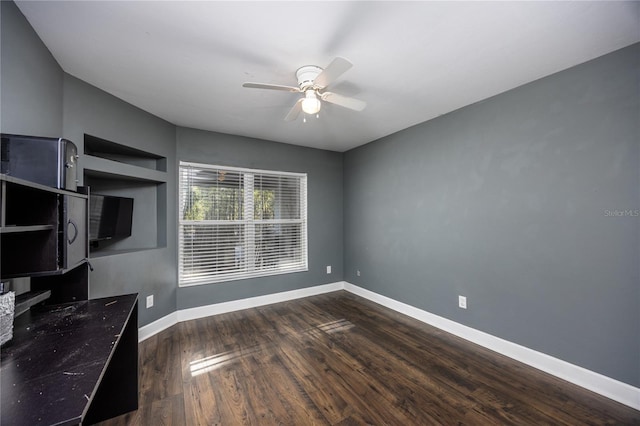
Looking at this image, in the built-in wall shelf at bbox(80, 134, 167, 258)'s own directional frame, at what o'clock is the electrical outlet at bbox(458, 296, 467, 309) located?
The electrical outlet is roughly at 12 o'clock from the built-in wall shelf.

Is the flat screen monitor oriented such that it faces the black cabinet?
no

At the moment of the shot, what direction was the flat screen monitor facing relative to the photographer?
facing the viewer and to the right of the viewer

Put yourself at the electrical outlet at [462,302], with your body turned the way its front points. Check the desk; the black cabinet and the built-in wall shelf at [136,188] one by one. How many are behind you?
0

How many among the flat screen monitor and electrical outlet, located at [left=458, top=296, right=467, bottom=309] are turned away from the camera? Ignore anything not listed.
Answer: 0

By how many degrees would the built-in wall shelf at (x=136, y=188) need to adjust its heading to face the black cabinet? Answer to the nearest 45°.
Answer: approximately 45° to its right

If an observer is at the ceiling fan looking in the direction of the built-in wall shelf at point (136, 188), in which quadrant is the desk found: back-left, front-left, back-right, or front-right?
front-left

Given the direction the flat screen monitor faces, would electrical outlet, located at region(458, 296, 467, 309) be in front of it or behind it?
in front

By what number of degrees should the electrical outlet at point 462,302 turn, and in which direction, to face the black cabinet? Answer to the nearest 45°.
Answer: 0° — it already faces it

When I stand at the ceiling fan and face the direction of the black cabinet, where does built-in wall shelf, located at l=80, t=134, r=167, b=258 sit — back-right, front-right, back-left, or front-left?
front-right

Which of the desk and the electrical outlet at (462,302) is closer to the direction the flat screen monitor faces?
the electrical outlet

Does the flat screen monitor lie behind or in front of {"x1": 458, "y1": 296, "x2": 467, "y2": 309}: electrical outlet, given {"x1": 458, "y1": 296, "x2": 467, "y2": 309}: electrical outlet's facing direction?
in front

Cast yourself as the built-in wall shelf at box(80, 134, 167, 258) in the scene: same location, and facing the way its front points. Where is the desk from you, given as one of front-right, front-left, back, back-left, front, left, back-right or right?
front-right

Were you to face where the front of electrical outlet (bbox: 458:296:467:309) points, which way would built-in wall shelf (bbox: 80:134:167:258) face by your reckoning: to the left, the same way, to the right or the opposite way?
the opposite way

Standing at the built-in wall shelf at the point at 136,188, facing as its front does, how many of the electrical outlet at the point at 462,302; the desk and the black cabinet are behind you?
0

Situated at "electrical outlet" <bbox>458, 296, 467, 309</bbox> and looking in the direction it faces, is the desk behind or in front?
in front

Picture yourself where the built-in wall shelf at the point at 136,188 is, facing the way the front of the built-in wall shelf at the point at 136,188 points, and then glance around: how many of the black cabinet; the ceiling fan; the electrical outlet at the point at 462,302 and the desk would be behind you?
0

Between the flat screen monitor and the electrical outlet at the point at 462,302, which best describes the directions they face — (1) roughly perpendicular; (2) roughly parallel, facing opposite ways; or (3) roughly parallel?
roughly parallel, facing opposite ways

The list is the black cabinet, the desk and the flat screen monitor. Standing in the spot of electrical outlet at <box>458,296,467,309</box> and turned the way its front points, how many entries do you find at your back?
0
